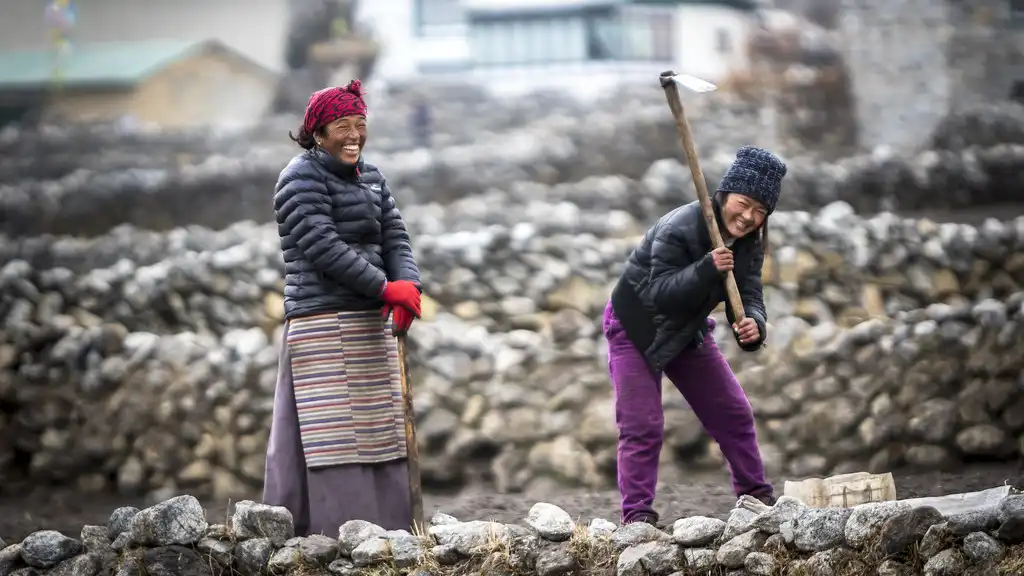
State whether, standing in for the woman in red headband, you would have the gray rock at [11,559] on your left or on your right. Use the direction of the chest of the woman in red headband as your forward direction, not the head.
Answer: on your right

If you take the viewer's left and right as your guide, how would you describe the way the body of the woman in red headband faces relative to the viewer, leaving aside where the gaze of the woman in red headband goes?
facing the viewer and to the right of the viewer

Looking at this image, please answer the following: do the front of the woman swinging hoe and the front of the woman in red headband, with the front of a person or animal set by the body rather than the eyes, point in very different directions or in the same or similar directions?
same or similar directions

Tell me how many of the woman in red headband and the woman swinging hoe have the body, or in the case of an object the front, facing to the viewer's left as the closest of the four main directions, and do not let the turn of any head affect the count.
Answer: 0

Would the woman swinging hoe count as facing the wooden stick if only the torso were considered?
no

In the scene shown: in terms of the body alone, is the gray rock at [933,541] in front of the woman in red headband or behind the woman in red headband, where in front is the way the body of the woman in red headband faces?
in front

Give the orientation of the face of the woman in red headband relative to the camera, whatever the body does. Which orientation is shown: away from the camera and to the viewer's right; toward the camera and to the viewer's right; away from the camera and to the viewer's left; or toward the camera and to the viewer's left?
toward the camera and to the viewer's right

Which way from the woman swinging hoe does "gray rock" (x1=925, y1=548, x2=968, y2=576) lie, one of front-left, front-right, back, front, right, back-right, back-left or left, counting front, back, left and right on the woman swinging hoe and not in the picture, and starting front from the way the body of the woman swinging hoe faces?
front
